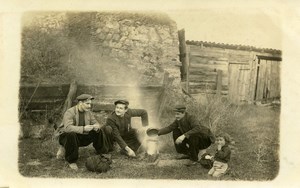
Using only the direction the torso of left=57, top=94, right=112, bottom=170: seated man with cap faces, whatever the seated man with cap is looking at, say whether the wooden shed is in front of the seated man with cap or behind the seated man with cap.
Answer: behind

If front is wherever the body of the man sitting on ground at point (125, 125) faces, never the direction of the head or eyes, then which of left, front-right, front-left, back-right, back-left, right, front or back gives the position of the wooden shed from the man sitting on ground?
left

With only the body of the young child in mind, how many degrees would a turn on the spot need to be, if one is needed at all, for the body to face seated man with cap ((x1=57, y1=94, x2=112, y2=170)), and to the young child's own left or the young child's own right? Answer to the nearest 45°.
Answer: approximately 45° to the young child's own right

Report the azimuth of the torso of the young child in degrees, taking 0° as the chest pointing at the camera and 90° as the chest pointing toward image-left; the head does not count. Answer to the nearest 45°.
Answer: approximately 45°

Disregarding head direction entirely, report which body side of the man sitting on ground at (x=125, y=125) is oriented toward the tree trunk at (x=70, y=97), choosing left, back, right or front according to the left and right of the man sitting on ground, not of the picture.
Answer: back

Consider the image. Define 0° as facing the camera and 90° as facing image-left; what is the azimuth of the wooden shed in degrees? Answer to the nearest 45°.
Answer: approximately 0°

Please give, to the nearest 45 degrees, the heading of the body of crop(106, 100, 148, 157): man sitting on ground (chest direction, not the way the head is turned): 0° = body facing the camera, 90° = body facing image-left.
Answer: approximately 0°

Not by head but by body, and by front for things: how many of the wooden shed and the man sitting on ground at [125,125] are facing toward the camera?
2

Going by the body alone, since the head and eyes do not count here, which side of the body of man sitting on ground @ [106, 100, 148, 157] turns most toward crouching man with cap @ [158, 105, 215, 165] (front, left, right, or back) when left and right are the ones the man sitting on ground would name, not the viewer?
left
